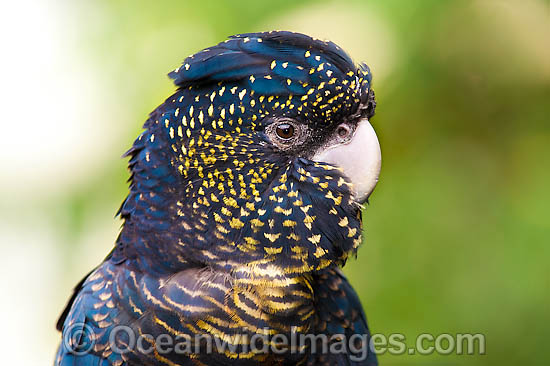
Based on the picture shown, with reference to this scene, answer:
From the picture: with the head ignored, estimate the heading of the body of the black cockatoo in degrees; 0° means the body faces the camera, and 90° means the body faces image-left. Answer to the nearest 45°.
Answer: approximately 315°
